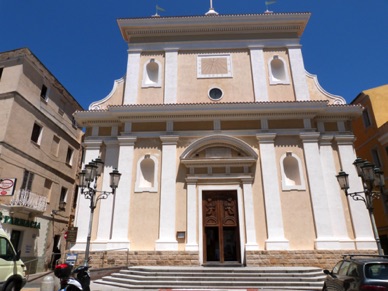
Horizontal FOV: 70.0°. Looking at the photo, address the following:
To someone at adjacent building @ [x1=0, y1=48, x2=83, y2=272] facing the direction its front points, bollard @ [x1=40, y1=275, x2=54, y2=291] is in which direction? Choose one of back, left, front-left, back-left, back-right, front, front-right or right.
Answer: front-right

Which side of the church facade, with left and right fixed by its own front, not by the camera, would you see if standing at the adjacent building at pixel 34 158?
right

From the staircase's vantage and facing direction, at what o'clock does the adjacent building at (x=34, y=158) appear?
The adjacent building is roughly at 4 o'clock from the staircase.

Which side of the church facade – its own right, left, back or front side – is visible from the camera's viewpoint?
front

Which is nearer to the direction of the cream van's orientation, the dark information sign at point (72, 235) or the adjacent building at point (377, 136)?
the adjacent building

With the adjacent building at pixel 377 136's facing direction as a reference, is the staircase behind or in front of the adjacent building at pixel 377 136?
in front

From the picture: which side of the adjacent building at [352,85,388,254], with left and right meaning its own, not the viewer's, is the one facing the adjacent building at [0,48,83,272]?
front

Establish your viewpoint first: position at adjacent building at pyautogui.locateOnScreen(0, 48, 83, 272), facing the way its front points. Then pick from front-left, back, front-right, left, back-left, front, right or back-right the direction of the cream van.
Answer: front-right

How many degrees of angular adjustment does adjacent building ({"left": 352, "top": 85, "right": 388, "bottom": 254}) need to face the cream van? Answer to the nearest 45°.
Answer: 0° — it already faces it

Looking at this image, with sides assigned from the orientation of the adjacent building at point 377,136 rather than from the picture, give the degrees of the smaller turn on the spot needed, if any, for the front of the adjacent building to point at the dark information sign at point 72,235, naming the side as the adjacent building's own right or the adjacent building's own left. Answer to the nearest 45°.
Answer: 0° — it already faces it

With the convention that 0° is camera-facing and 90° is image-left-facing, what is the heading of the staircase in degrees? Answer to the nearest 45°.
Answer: approximately 0°

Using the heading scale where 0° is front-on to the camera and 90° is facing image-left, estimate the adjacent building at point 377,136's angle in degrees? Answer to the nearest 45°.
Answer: approximately 45°
